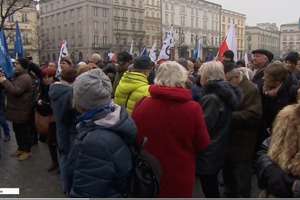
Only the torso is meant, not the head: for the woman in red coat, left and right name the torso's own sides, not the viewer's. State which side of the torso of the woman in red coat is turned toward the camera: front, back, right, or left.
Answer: back

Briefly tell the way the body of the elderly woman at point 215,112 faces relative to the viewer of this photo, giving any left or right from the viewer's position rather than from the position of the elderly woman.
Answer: facing away from the viewer and to the left of the viewer

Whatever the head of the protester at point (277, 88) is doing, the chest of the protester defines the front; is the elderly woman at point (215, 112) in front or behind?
in front

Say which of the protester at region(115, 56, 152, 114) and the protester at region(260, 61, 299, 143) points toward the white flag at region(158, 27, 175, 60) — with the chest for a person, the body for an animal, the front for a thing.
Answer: the protester at region(115, 56, 152, 114)

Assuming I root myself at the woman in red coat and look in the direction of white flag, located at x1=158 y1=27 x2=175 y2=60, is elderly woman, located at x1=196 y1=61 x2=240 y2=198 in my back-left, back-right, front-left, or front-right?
front-right

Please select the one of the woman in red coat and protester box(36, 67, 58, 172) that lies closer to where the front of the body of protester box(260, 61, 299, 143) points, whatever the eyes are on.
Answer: the woman in red coat

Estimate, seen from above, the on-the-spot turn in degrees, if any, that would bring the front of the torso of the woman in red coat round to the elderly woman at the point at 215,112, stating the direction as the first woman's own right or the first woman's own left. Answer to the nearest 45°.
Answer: approximately 45° to the first woman's own right

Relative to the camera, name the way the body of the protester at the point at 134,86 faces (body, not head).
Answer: away from the camera

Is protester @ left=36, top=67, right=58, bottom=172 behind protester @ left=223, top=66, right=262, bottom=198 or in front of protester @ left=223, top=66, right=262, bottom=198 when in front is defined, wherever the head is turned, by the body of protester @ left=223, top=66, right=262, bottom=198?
in front

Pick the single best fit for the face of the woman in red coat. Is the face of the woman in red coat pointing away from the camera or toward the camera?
away from the camera
